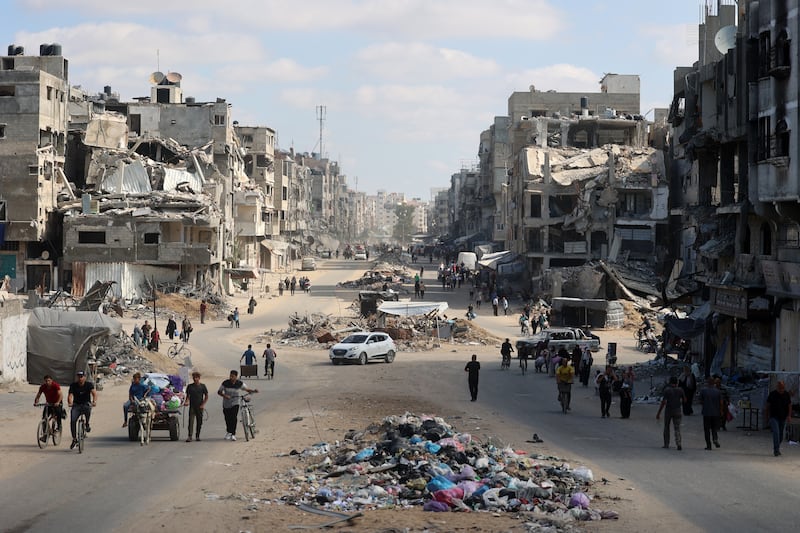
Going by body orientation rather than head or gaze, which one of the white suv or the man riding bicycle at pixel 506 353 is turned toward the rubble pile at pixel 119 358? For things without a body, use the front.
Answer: the white suv

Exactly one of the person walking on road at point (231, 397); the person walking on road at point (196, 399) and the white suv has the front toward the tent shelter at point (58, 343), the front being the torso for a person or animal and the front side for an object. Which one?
the white suv

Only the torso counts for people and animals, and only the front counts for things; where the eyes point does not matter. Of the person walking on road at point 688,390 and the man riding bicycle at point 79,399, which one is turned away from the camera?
the person walking on road

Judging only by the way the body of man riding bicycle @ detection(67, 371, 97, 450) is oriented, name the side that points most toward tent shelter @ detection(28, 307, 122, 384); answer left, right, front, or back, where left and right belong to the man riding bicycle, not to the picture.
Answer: back

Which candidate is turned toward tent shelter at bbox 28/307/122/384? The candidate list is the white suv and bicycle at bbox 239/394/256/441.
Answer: the white suv

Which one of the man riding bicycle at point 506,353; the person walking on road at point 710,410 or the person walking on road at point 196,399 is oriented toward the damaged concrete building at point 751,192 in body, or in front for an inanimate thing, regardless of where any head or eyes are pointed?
the person walking on road at point 710,410

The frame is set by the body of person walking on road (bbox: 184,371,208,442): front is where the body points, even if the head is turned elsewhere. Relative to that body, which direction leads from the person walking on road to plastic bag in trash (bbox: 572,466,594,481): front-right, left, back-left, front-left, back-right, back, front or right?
front-left

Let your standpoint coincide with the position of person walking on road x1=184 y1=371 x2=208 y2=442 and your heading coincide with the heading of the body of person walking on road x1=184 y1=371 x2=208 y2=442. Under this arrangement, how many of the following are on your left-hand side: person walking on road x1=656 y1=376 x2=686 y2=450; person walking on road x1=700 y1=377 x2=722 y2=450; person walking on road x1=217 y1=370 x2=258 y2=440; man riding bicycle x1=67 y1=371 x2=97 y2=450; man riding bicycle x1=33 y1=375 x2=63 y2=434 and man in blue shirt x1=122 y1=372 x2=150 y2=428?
3

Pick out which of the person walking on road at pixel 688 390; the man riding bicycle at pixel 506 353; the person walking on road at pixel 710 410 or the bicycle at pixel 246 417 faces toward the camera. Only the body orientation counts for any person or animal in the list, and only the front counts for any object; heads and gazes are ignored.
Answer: the bicycle

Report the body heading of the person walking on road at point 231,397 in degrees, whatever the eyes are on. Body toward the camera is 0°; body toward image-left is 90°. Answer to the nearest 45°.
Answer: approximately 0°

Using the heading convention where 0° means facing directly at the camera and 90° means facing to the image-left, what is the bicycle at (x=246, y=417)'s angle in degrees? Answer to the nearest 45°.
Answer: approximately 0°

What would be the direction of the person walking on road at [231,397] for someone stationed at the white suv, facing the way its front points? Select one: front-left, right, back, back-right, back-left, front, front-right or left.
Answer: front-left

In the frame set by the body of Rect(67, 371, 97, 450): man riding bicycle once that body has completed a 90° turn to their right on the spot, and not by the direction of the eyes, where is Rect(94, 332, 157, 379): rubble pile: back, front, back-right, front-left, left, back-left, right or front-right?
right

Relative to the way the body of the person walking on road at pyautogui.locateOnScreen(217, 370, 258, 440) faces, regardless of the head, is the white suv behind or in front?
behind

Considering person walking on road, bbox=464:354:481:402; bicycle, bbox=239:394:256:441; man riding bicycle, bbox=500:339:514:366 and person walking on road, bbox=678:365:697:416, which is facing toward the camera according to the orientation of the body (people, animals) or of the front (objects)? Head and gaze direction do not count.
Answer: the bicycle
